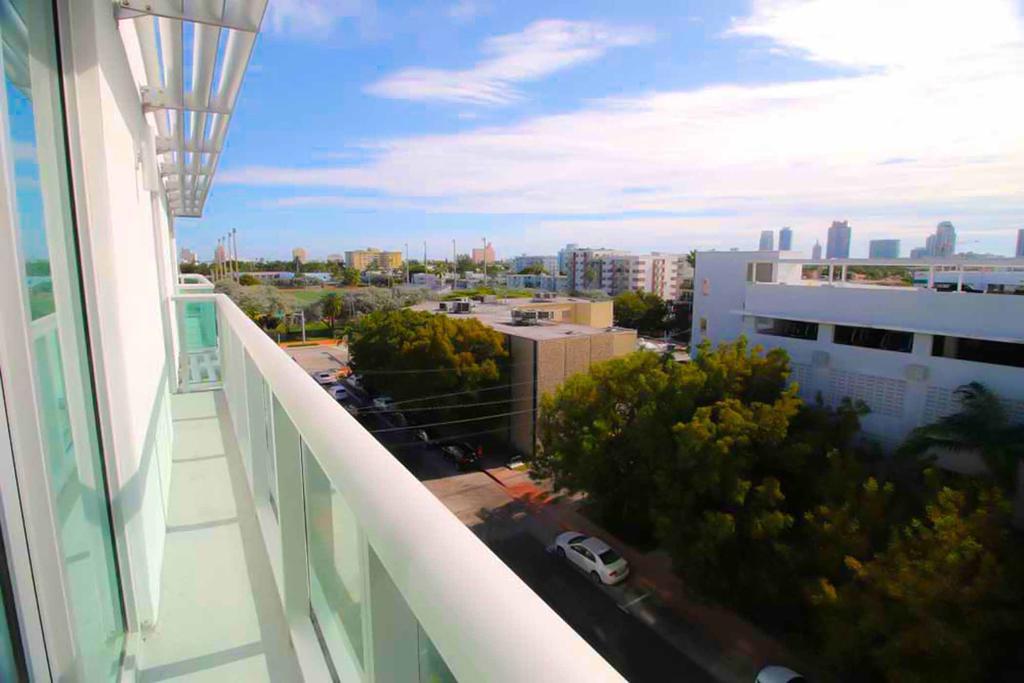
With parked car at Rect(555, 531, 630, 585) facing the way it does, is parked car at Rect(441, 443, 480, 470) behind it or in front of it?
in front

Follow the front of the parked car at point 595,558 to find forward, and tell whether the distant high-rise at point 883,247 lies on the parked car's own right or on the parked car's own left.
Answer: on the parked car's own right

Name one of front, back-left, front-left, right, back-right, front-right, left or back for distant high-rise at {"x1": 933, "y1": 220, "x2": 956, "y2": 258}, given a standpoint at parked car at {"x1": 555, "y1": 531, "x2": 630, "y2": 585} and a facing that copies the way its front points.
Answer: right

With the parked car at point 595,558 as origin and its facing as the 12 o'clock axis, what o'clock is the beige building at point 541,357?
The beige building is roughly at 1 o'clock from the parked car.

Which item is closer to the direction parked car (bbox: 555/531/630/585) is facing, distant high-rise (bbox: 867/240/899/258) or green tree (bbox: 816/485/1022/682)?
the distant high-rise

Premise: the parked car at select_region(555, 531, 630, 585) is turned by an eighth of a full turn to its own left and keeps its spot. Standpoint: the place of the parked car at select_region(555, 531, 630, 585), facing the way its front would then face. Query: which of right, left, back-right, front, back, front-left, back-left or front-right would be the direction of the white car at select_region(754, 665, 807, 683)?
back-left

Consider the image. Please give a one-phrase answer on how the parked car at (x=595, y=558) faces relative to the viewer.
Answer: facing away from the viewer and to the left of the viewer

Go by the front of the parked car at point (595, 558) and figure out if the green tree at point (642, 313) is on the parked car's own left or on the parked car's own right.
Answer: on the parked car's own right
